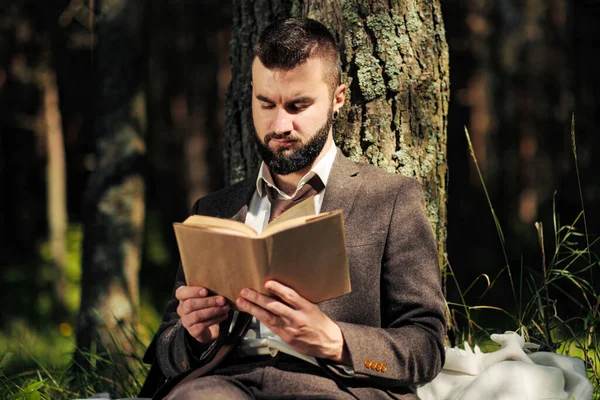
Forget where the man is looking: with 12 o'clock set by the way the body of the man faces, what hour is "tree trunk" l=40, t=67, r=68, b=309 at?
The tree trunk is roughly at 4 o'clock from the man.

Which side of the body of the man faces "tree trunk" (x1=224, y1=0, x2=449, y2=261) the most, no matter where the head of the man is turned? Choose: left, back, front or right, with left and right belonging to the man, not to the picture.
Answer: back

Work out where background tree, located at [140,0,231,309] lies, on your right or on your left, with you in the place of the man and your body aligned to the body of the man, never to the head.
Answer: on your right

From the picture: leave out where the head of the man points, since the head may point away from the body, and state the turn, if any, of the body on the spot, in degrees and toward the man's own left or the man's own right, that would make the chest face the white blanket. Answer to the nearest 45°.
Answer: approximately 135° to the man's own left

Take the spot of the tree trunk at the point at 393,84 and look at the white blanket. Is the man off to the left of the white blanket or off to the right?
right

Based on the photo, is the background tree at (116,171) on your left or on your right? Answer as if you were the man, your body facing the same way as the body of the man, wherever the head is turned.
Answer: on your right

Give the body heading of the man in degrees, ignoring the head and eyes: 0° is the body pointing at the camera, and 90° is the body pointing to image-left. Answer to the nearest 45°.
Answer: approximately 45°
